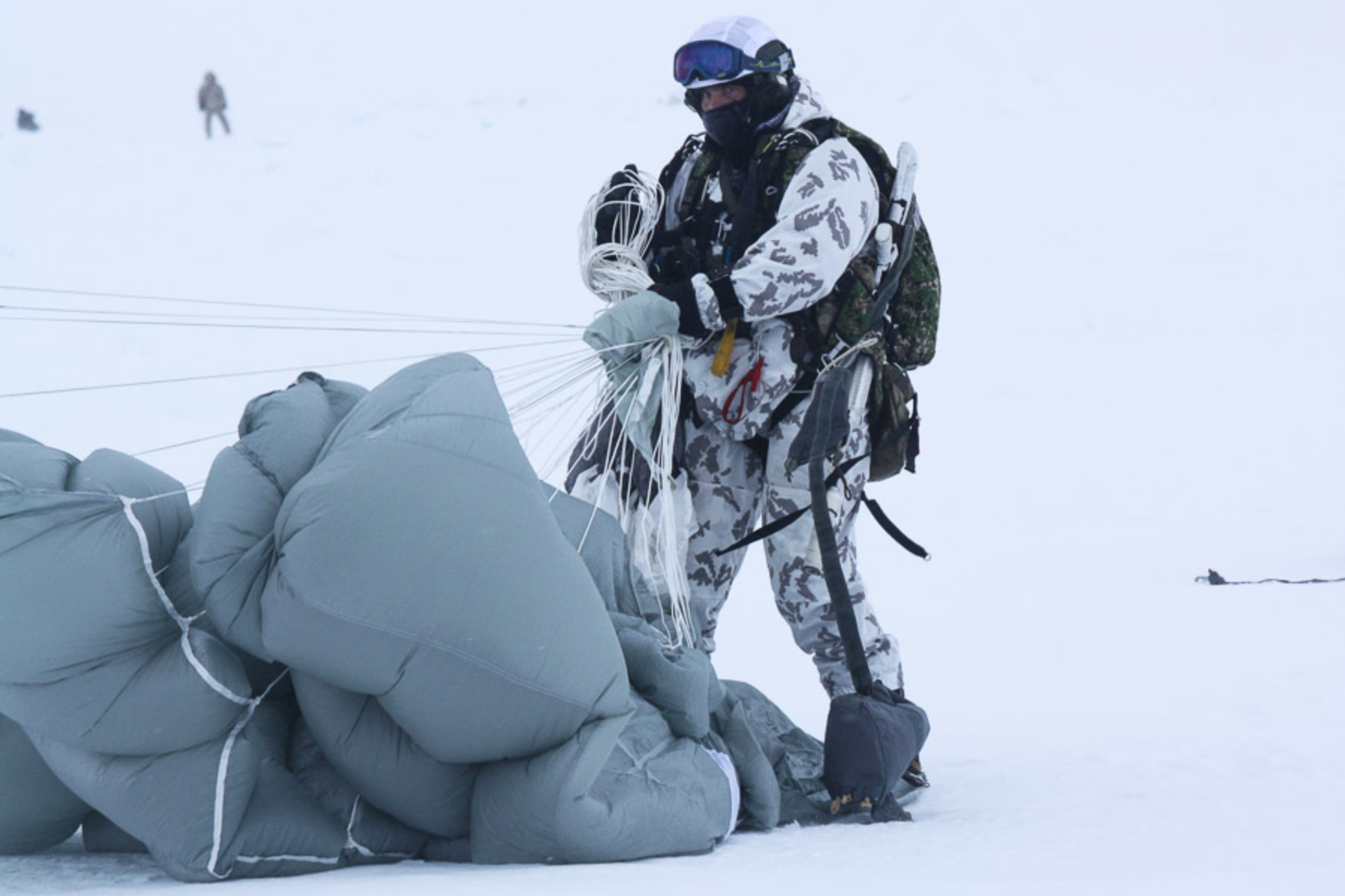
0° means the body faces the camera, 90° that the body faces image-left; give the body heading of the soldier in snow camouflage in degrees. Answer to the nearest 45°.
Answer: approximately 45°

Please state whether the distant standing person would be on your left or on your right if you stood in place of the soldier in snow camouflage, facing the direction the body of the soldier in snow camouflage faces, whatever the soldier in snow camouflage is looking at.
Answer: on your right
